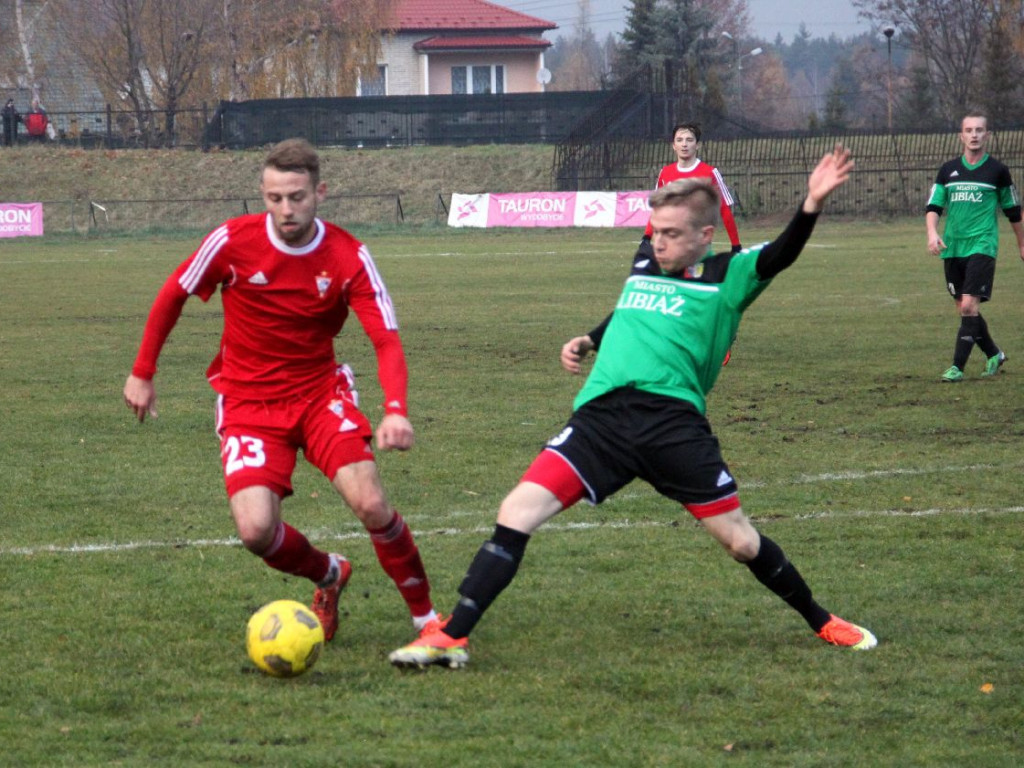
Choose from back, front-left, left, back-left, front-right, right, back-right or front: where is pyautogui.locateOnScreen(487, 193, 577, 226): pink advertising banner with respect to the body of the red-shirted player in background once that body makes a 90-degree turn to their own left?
left

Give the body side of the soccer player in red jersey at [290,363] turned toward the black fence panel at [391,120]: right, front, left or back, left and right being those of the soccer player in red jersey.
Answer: back

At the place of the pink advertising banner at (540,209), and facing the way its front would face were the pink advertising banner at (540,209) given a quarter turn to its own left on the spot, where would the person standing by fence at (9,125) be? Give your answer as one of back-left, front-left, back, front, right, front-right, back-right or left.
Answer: back-left

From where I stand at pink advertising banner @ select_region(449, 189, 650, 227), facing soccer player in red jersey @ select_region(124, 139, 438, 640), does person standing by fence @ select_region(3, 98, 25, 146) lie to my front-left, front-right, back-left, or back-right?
back-right

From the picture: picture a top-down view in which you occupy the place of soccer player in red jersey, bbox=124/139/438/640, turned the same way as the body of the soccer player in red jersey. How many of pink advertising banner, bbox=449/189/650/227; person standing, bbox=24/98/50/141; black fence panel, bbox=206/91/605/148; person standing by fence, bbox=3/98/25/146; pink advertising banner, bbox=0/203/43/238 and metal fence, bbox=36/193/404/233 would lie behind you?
6

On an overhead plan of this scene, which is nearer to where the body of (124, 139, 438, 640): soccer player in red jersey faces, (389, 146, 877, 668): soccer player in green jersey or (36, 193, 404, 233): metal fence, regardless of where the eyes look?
the soccer player in green jersey

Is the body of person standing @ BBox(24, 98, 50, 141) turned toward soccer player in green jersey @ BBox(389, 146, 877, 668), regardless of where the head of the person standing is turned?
yes

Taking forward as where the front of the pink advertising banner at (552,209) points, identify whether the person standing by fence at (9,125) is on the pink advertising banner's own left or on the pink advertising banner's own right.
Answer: on the pink advertising banner's own right

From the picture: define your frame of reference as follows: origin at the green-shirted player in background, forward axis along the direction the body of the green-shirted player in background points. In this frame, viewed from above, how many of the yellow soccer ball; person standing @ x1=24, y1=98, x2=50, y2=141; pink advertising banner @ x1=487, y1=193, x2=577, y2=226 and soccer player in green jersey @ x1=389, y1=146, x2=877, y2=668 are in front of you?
2

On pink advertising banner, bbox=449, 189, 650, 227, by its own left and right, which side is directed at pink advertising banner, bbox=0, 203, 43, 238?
right

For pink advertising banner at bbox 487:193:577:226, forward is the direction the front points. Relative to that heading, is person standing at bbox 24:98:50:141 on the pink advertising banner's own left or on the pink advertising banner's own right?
on the pink advertising banner's own right

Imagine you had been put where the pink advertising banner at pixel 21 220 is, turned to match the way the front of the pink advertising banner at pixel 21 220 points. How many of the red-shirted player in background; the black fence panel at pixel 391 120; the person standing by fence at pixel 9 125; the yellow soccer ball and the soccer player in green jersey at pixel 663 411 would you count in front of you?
3

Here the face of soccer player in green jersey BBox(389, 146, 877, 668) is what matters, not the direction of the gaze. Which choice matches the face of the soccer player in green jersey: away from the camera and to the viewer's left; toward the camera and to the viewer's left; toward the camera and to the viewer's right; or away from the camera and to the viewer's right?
toward the camera and to the viewer's left
